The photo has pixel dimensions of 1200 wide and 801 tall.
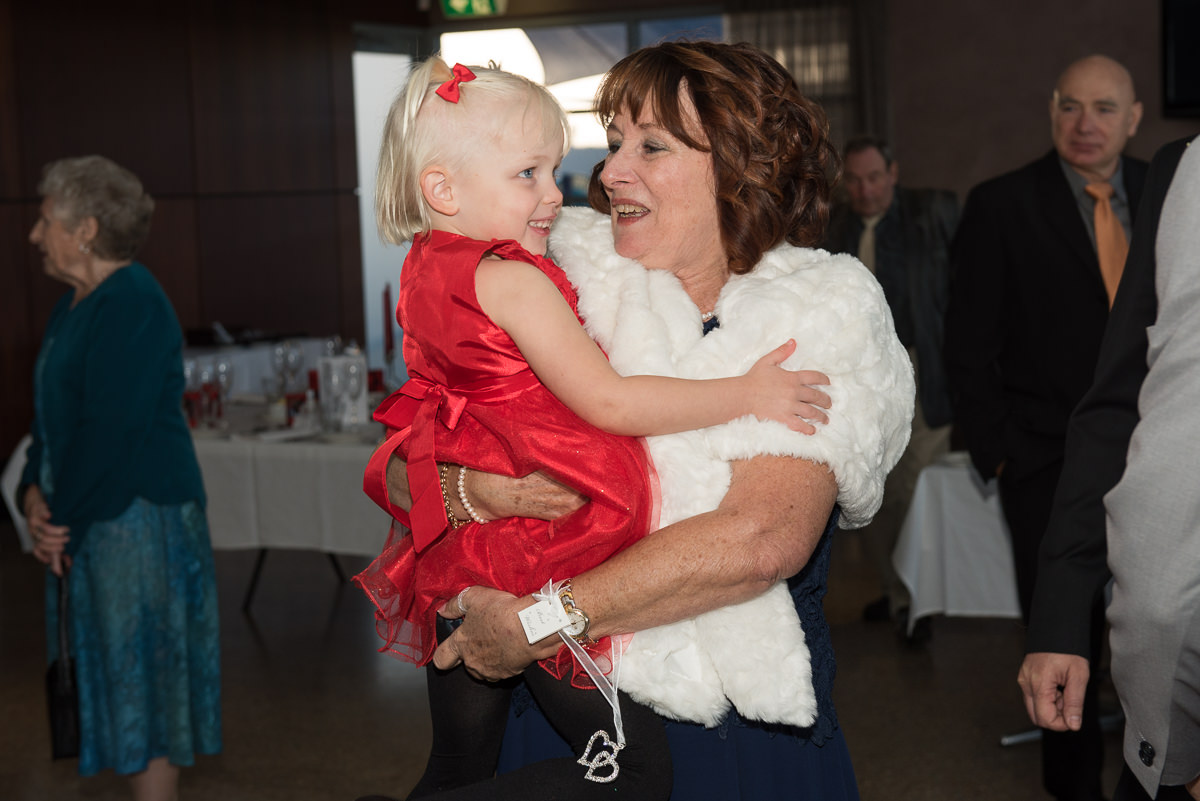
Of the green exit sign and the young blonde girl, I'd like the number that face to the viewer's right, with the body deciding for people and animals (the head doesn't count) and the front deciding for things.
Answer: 1

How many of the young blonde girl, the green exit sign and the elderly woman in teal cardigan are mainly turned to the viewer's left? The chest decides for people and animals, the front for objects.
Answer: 1

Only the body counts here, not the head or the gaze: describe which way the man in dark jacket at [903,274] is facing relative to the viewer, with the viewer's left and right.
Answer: facing the viewer and to the left of the viewer

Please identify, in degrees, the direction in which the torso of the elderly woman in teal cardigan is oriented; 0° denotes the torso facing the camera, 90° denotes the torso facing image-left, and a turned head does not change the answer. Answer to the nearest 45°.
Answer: approximately 90°

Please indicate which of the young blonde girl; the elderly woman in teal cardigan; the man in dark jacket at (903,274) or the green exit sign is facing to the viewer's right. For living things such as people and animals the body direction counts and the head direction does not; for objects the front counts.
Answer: the young blonde girl

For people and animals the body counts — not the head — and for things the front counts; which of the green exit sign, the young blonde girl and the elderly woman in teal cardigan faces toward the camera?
the green exit sign

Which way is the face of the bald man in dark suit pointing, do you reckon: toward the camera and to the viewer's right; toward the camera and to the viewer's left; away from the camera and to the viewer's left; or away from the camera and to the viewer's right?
toward the camera and to the viewer's left

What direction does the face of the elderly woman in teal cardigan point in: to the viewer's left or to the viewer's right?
to the viewer's left

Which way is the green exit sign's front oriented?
toward the camera

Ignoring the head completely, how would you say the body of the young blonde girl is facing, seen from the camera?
to the viewer's right
